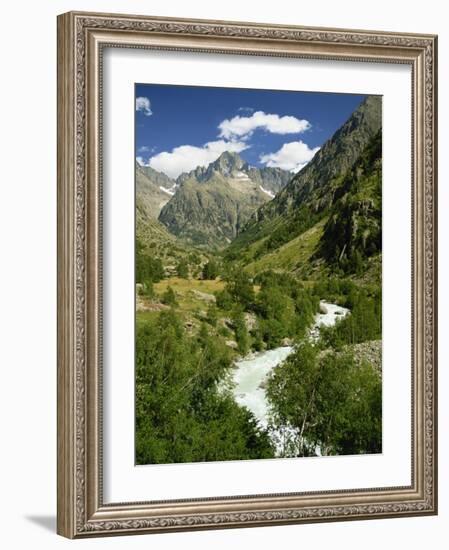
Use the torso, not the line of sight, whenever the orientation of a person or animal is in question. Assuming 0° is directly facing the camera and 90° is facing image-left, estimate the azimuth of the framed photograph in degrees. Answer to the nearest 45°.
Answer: approximately 315°
